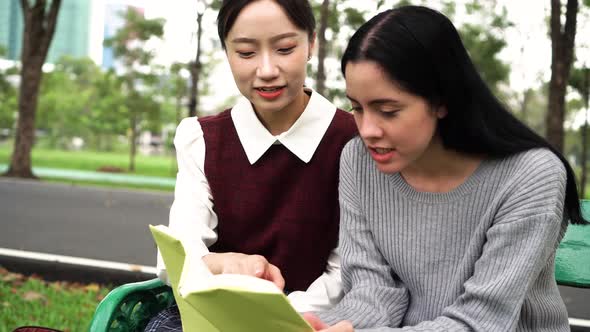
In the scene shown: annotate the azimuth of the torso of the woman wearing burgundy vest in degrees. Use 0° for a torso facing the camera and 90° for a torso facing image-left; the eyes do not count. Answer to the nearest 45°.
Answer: approximately 0°

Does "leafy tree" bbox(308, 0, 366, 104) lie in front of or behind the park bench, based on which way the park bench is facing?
behind

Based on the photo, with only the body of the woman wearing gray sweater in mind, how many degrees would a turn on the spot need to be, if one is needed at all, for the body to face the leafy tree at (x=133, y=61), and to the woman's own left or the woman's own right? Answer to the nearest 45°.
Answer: approximately 90° to the woman's own right

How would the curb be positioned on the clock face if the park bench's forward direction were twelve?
The curb is roughly at 5 o'clock from the park bench.

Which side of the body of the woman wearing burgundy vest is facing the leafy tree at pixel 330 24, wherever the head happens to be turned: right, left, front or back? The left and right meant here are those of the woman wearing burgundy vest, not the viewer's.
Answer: back

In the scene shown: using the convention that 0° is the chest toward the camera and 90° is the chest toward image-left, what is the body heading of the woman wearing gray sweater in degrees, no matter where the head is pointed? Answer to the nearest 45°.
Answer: approximately 45°

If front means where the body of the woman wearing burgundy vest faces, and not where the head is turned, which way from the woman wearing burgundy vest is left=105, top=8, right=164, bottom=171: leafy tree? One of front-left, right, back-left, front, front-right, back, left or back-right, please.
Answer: back

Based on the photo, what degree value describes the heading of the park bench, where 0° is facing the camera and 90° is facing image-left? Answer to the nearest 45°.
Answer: approximately 0°
